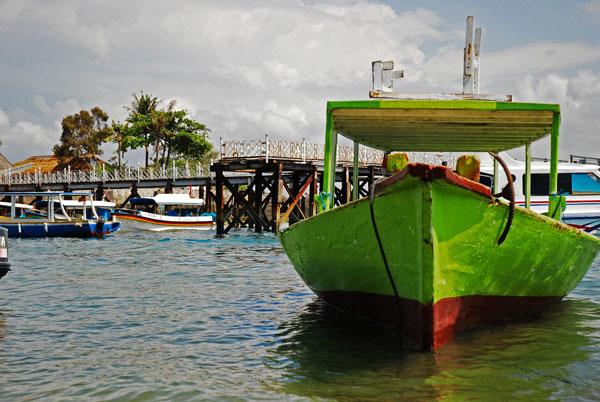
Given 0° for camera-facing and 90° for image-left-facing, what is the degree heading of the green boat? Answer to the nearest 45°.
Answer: approximately 0°

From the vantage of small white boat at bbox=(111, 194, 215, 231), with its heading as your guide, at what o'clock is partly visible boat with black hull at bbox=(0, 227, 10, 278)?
The partly visible boat with black hull is roughly at 9 o'clock from the small white boat.

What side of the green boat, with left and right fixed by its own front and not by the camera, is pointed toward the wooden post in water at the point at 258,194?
back

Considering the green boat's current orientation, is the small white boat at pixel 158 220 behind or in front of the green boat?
behind

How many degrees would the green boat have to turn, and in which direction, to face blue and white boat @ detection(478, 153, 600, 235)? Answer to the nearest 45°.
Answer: approximately 180°

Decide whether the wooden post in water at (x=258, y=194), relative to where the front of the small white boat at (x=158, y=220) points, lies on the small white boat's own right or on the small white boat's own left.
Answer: on the small white boat's own left

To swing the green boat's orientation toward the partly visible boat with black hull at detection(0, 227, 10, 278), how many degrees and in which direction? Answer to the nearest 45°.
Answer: approximately 90° to its right

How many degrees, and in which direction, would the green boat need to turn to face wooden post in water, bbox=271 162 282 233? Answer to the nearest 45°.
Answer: approximately 180°
